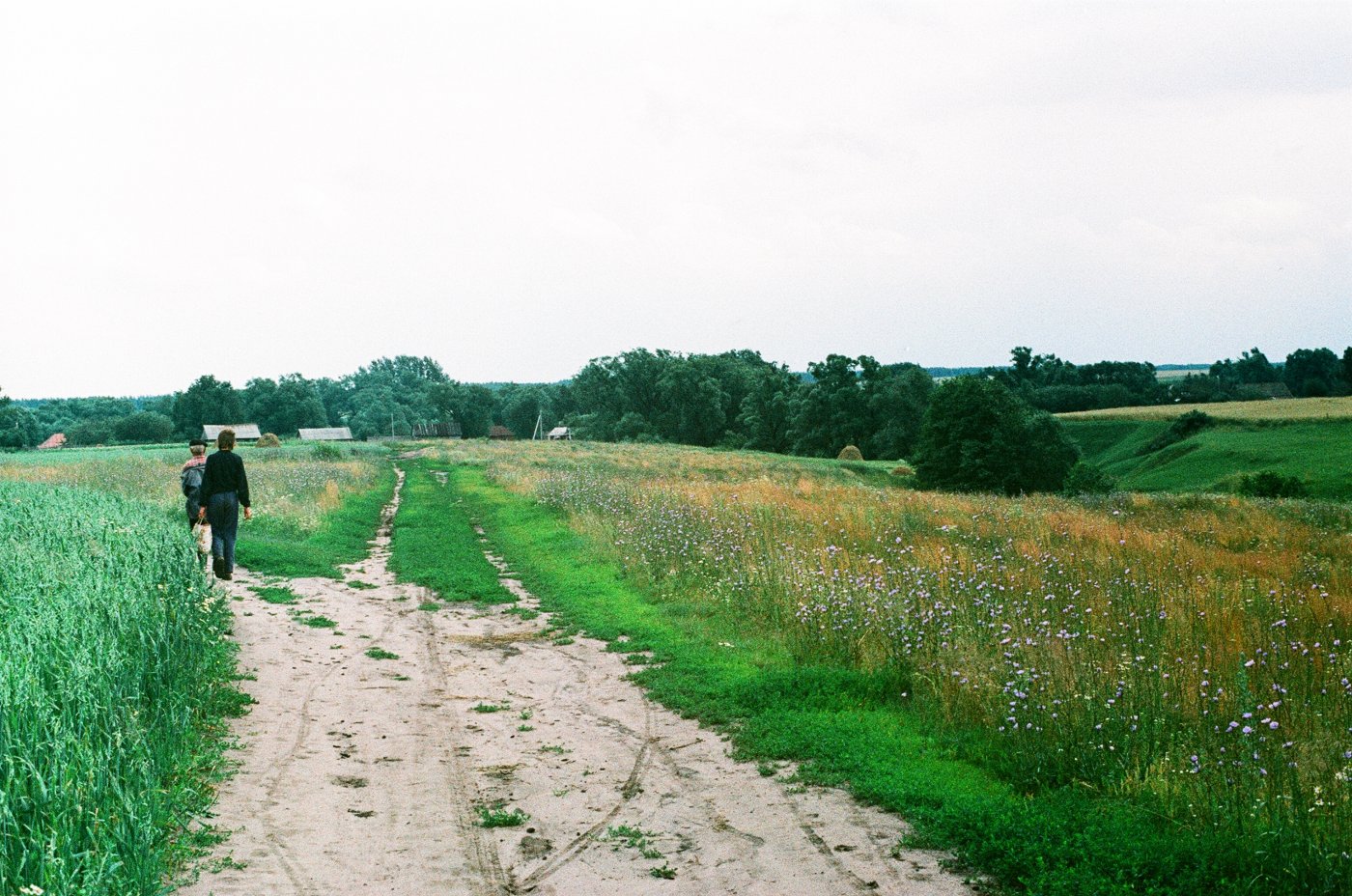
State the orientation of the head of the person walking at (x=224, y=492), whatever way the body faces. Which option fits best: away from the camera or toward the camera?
away from the camera

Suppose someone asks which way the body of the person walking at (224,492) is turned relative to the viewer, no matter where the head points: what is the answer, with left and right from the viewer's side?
facing away from the viewer

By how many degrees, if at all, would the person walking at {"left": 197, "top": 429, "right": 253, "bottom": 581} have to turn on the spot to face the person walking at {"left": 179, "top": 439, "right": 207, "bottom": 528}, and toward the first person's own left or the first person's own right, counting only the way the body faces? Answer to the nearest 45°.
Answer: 0° — they already face them
